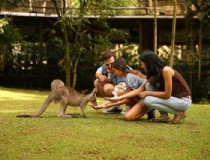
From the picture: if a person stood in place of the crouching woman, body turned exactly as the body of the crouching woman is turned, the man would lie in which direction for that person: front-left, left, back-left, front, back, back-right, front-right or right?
front-right

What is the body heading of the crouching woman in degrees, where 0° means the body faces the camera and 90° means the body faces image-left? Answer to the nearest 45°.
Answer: approximately 90°

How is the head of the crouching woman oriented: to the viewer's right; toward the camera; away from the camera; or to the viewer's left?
to the viewer's left
